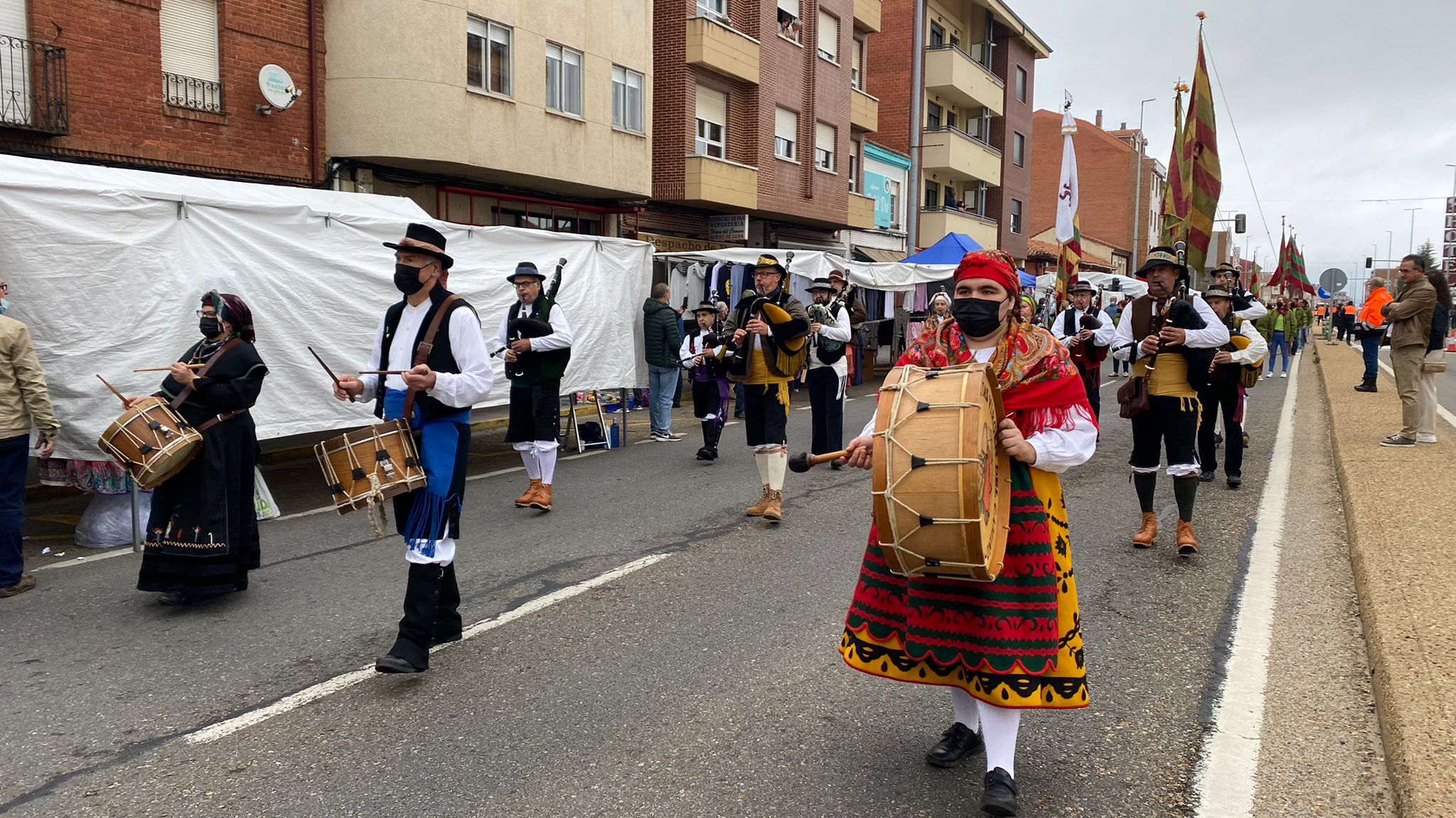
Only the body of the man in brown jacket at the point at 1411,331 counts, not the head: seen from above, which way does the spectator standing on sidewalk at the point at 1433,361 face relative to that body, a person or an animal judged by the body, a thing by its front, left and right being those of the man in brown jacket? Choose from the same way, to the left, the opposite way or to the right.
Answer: the same way

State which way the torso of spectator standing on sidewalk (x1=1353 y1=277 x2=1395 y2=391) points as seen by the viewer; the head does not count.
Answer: to the viewer's left

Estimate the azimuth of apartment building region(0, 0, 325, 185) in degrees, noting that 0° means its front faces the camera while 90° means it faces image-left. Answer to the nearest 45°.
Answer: approximately 315°

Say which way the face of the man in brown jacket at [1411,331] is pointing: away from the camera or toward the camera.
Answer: toward the camera

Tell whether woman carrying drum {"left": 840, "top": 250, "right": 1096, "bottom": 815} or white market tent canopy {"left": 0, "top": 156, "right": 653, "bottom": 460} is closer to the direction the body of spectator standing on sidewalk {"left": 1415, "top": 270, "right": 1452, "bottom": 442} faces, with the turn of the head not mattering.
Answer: the white market tent canopy

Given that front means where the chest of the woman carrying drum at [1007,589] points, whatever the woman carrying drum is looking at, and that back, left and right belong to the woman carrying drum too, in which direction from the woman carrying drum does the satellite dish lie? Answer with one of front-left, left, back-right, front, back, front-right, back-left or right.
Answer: right

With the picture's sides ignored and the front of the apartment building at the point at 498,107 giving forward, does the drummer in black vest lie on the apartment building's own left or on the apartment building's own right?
on the apartment building's own right

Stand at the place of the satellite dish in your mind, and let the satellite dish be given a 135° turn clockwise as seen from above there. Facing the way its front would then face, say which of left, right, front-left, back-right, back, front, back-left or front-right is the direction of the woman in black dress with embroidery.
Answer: left

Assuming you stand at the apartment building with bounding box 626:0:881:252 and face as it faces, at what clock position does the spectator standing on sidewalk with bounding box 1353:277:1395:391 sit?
The spectator standing on sidewalk is roughly at 12 o'clock from the apartment building.

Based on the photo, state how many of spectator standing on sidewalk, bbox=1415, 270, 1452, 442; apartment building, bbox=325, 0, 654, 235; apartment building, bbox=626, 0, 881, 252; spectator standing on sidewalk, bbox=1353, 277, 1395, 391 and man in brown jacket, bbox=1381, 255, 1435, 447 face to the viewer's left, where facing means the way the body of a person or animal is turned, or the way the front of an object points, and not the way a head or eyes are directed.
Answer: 3

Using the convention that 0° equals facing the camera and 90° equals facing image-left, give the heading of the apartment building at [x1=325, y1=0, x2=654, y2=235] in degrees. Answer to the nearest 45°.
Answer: approximately 315°

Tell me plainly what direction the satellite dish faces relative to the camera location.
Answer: facing the viewer and to the right of the viewer

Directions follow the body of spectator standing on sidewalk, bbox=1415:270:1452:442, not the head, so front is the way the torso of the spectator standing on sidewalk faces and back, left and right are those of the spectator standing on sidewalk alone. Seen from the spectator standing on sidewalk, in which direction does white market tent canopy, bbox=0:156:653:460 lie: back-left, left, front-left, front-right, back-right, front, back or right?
front-left

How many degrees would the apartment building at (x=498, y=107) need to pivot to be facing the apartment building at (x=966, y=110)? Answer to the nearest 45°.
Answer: approximately 90° to its left
